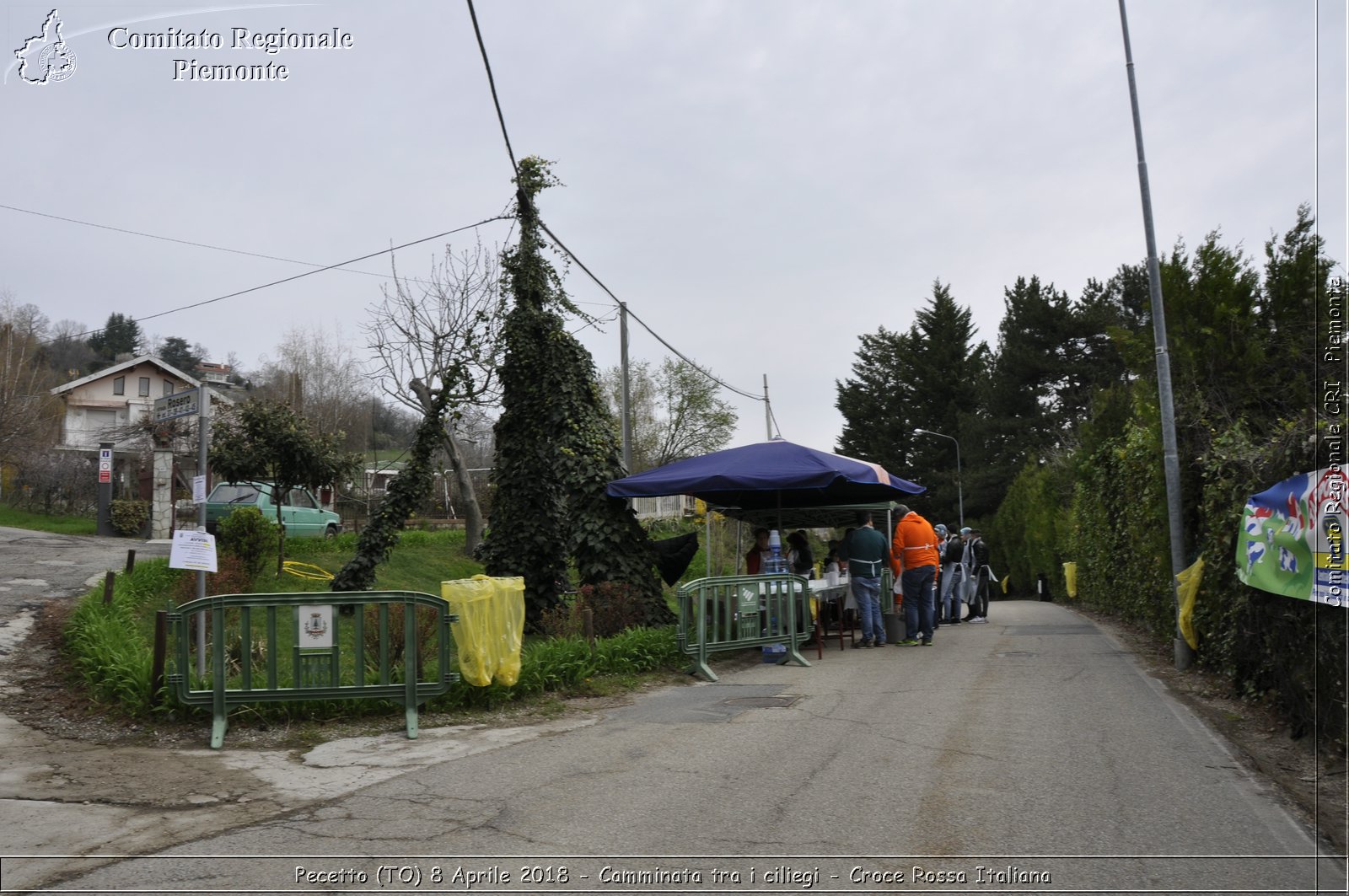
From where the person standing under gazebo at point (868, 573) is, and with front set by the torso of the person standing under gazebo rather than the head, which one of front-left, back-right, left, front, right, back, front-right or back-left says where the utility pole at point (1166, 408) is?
back-right

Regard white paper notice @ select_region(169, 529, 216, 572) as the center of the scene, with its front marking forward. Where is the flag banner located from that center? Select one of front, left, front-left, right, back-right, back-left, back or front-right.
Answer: front-left

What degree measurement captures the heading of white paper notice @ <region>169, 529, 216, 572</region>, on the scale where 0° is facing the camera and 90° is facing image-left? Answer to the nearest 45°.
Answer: approximately 0°

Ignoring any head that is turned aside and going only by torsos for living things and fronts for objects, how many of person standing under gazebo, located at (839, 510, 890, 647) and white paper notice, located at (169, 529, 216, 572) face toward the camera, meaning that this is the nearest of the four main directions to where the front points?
1

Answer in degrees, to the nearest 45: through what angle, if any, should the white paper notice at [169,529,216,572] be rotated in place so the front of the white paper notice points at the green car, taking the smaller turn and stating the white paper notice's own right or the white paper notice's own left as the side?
approximately 180°
